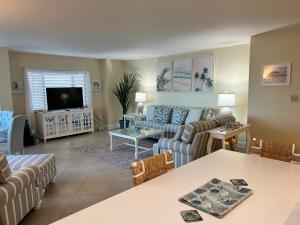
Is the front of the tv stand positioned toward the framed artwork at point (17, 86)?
no

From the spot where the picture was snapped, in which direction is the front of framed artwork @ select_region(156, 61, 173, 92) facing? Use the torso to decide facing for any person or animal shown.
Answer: facing the viewer and to the left of the viewer

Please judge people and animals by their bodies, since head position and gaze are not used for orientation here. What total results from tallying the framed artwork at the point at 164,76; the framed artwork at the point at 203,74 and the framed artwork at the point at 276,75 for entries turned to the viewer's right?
0

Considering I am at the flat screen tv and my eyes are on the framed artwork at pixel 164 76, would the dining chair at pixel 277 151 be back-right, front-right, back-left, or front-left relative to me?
front-right

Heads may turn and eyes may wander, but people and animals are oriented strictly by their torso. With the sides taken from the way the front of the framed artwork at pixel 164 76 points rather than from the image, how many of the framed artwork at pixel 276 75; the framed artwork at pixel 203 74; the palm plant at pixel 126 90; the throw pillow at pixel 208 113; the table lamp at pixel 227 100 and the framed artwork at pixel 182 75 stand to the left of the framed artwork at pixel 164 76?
5

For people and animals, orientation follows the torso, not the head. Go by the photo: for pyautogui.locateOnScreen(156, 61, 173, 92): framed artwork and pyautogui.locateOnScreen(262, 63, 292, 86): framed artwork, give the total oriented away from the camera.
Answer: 0

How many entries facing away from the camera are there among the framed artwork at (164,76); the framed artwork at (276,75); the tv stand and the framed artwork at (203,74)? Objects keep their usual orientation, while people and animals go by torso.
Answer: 0

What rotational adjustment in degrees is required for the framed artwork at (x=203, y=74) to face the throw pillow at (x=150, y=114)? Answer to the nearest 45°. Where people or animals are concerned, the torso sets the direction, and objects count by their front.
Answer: approximately 45° to its right

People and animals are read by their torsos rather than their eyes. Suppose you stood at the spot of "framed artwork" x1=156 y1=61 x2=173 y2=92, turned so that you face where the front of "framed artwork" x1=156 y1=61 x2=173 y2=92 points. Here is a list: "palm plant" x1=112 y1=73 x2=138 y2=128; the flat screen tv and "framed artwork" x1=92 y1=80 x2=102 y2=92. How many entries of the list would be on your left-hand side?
0

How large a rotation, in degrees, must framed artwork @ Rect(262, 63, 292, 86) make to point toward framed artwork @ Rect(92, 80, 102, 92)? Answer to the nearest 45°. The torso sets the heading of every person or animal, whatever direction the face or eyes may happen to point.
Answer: approximately 45° to its right
